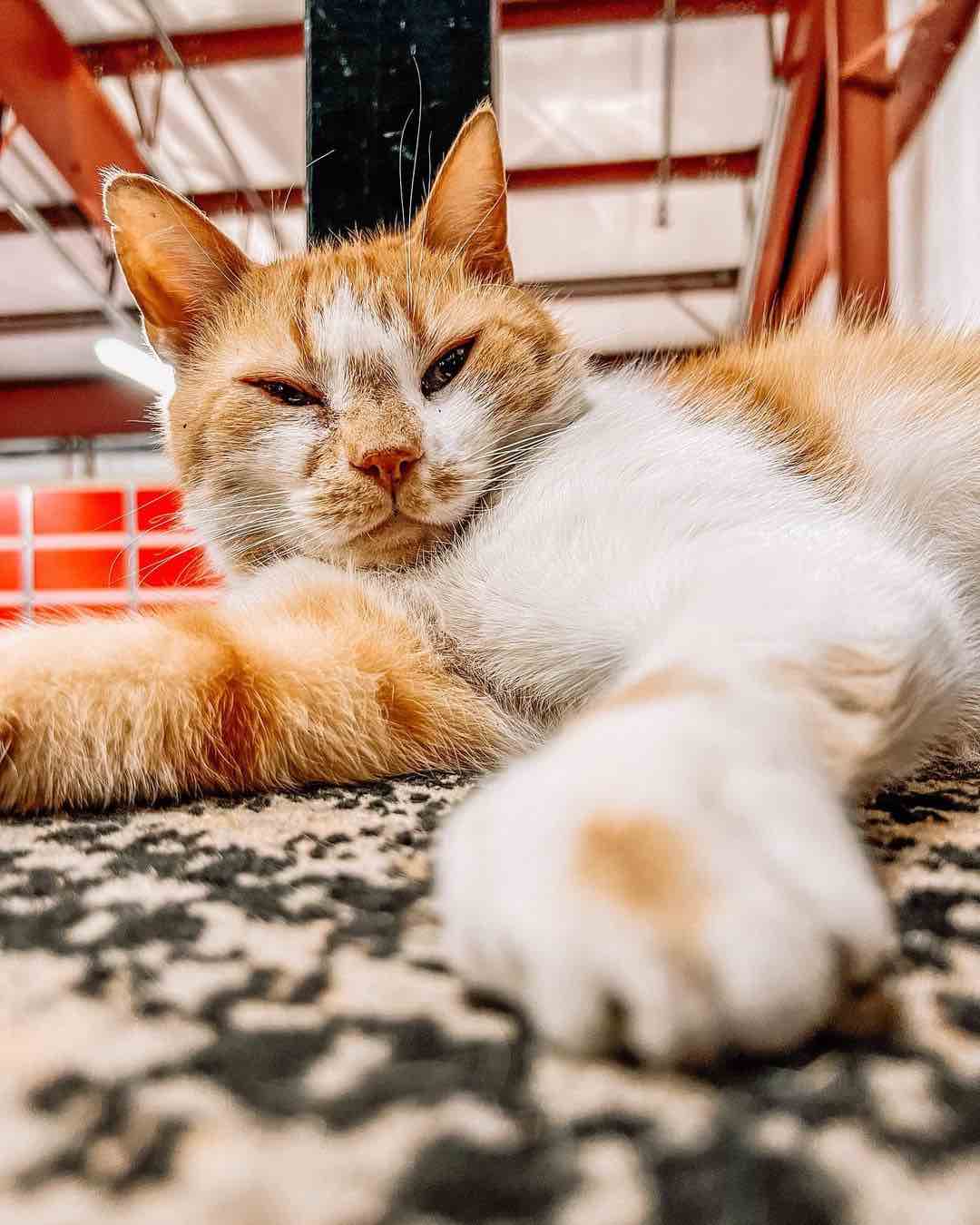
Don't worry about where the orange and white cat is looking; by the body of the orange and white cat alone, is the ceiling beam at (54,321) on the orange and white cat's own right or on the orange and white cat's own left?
on the orange and white cat's own right

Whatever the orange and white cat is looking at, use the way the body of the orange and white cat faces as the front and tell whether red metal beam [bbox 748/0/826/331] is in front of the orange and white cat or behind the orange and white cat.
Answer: behind

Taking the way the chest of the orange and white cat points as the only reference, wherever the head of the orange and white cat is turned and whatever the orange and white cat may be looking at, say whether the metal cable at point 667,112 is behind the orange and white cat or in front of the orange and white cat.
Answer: behind

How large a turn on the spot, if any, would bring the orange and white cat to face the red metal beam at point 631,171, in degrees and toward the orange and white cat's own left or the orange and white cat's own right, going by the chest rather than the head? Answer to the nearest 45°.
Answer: approximately 135° to the orange and white cat's own right

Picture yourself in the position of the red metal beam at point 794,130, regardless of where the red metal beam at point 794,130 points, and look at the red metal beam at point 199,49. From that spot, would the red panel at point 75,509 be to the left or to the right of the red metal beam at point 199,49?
right

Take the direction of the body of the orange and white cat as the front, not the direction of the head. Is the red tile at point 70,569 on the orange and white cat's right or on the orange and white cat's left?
on the orange and white cat's right

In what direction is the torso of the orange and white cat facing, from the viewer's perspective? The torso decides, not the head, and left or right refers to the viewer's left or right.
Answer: facing the viewer and to the left of the viewer

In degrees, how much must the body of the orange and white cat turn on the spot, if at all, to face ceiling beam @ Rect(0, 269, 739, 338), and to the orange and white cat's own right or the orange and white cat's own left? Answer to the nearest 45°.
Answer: approximately 135° to the orange and white cat's own right

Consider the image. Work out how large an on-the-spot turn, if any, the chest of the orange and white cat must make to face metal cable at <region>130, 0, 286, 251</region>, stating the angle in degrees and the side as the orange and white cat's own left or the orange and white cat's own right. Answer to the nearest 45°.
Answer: approximately 135° to the orange and white cat's own right

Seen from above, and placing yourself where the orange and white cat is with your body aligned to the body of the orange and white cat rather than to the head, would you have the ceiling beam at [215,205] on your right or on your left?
on your right
